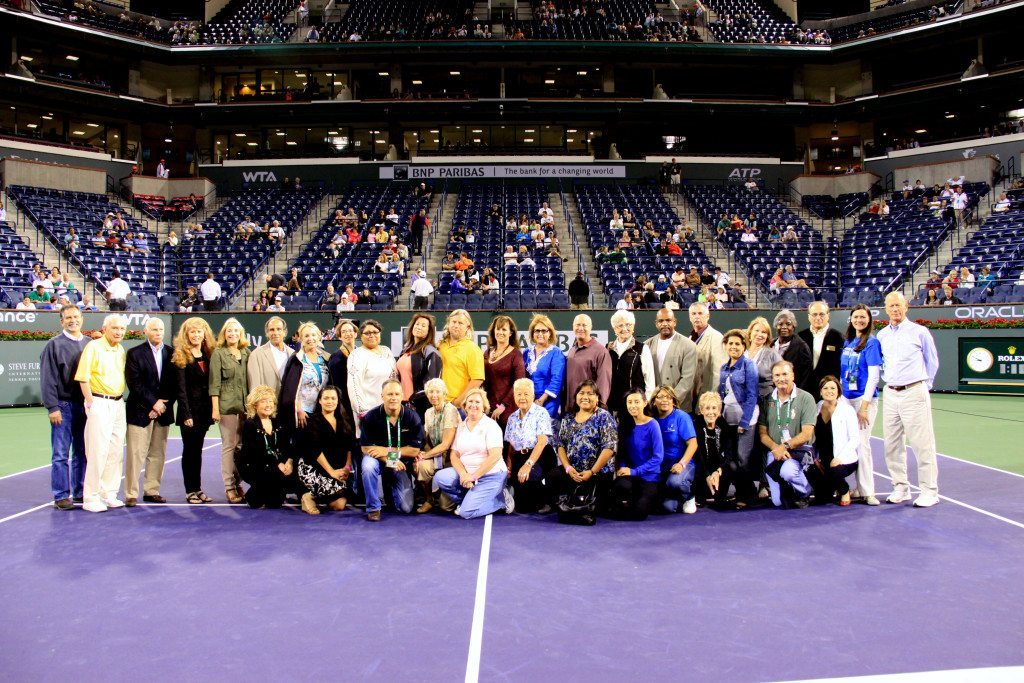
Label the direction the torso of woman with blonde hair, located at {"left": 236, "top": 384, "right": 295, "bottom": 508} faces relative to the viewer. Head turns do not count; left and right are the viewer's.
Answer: facing the viewer and to the right of the viewer

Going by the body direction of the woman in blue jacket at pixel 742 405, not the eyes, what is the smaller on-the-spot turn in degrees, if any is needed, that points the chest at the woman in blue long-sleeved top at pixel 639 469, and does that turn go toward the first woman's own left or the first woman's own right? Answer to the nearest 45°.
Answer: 0° — they already face them

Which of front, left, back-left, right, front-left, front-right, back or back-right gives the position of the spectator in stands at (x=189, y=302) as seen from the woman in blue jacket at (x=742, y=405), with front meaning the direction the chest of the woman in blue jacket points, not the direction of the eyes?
right

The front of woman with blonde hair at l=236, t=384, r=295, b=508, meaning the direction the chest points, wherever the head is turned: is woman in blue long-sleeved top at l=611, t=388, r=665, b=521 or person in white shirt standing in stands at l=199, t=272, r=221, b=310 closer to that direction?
the woman in blue long-sleeved top

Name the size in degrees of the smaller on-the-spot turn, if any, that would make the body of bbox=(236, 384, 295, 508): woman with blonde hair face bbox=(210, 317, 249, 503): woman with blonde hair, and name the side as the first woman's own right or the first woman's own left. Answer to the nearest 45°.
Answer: approximately 180°

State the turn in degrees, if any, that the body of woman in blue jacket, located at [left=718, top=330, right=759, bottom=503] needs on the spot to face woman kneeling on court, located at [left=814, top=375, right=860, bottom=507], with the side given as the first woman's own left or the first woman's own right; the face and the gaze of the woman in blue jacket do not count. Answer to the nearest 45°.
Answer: approximately 135° to the first woman's own left

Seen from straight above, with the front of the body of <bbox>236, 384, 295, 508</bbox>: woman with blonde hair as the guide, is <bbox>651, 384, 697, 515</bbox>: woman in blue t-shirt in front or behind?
in front

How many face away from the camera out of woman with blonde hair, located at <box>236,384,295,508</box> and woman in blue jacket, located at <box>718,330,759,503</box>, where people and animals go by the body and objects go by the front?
0

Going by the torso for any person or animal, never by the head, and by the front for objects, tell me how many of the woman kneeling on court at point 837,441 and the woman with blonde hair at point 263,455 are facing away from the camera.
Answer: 0

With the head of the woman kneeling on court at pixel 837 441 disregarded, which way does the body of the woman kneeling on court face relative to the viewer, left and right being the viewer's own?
facing the viewer and to the left of the viewer
